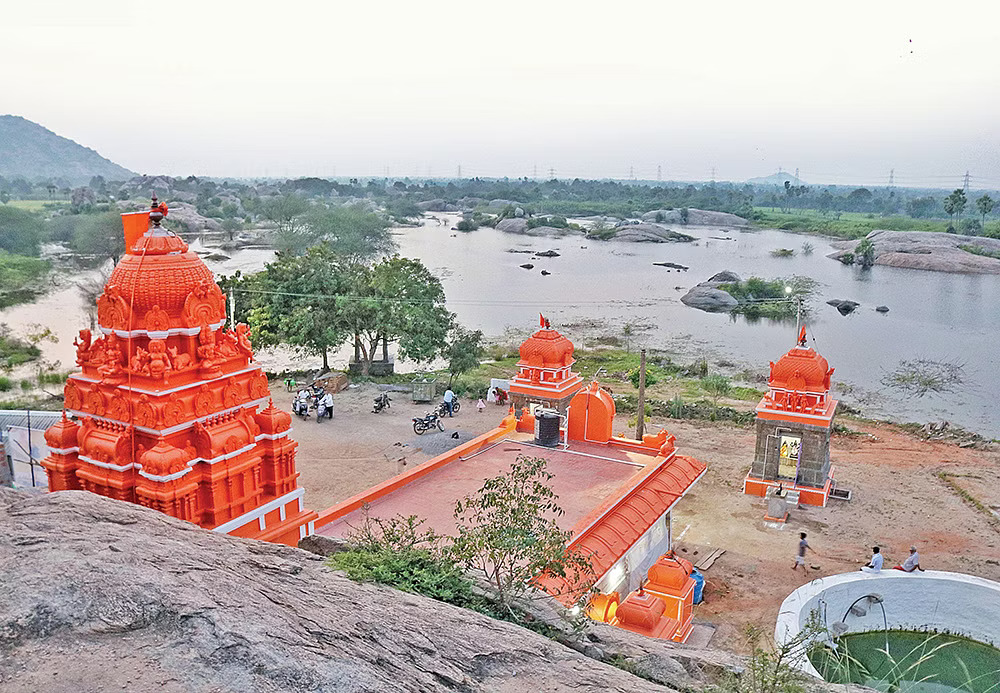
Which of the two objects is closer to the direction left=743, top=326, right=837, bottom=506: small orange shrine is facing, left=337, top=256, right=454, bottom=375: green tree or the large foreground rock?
the large foreground rock

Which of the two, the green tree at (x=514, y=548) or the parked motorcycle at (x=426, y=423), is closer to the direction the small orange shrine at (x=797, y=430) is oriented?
the green tree

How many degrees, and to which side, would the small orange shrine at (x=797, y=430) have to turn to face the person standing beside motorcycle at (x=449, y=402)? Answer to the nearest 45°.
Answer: approximately 90° to its right

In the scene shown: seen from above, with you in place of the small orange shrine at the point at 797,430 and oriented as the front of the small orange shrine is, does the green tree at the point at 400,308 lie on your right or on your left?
on your right

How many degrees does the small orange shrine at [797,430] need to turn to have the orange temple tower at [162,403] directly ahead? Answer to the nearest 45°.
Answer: approximately 45° to its right

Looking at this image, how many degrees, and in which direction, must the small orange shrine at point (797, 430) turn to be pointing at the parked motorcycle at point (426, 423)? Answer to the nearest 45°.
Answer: approximately 90° to its right

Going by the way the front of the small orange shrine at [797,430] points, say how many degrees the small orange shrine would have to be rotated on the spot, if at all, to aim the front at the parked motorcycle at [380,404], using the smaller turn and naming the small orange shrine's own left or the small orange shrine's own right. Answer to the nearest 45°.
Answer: approximately 90° to the small orange shrine's own right

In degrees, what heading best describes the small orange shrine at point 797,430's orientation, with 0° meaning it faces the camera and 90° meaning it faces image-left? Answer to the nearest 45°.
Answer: approximately 0°

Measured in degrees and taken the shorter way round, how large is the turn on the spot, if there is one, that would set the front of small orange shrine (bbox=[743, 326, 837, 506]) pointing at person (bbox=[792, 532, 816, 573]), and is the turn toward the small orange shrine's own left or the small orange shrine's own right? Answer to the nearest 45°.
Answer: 0° — it already faces them

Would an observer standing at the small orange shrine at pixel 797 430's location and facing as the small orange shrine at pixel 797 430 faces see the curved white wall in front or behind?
in front

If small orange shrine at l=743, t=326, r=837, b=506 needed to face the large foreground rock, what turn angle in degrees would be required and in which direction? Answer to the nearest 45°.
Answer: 0° — it already faces it

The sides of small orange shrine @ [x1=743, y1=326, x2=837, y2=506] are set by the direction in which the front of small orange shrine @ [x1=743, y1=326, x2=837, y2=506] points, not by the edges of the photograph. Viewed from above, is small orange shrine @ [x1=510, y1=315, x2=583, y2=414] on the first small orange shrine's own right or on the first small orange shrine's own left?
on the first small orange shrine's own right
